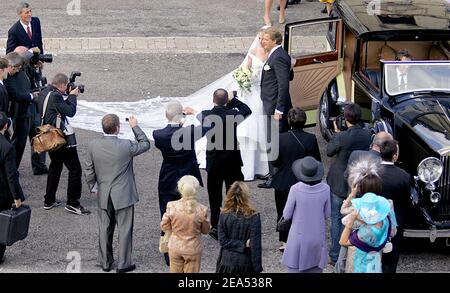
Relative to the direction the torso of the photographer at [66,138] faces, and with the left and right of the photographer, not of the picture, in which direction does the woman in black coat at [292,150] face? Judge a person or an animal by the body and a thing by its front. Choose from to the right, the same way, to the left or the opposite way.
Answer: to the left

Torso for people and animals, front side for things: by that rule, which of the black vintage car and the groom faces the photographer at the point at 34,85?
the groom

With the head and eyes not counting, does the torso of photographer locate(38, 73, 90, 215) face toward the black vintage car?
yes

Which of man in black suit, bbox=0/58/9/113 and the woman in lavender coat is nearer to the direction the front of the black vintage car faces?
the woman in lavender coat

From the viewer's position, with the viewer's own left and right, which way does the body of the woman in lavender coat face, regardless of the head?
facing away from the viewer

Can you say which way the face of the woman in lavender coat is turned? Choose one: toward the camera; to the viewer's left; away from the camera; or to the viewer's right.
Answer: away from the camera

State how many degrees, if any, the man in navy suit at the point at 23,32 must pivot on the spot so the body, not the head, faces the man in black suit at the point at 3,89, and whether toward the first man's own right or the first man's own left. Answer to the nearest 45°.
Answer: approximately 45° to the first man's own right

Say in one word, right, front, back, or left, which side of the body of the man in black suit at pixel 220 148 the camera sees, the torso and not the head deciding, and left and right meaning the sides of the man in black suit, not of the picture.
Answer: back

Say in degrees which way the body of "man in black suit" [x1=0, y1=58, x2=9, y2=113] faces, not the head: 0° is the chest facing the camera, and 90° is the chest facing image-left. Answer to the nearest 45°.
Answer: approximately 270°

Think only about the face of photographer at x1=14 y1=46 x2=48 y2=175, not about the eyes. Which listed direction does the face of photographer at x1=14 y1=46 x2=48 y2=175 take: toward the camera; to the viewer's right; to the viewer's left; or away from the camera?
to the viewer's right

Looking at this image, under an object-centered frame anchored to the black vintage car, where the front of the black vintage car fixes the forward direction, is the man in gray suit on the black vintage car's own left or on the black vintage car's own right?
on the black vintage car's own right

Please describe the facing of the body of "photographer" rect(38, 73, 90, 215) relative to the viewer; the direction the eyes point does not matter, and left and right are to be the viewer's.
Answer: facing to the right of the viewer
